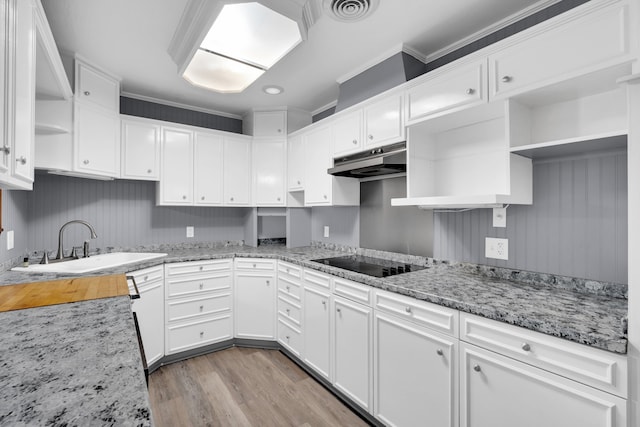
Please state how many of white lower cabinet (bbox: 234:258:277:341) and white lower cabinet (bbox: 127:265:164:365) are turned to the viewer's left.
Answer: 0

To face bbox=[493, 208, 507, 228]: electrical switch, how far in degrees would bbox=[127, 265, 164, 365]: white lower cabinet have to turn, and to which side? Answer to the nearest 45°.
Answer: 0° — it already faces it

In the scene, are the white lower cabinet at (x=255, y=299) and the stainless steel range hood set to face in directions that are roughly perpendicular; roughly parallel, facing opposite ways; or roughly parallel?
roughly perpendicular

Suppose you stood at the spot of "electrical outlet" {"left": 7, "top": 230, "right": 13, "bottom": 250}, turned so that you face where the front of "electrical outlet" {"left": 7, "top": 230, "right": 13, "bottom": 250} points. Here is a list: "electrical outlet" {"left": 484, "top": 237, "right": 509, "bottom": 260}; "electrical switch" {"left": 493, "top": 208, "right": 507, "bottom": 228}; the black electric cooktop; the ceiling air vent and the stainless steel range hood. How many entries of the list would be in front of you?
5

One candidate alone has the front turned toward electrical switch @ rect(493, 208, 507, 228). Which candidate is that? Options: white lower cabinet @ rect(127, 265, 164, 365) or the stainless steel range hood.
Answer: the white lower cabinet

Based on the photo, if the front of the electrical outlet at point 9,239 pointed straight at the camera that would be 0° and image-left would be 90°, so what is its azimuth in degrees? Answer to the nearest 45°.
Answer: approximately 315°

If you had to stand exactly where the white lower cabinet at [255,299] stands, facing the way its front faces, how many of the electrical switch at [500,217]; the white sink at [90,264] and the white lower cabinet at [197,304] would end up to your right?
2

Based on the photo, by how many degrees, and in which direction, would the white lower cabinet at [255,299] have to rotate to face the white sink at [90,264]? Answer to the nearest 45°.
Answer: approximately 90° to its right

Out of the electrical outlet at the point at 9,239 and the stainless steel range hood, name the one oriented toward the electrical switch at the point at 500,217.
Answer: the electrical outlet at the point at 9,239

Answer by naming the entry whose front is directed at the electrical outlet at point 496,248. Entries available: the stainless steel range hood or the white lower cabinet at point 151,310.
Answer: the white lower cabinet

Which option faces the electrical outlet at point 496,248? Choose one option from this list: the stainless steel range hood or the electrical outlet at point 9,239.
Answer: the electrical outlet at point 9,239
